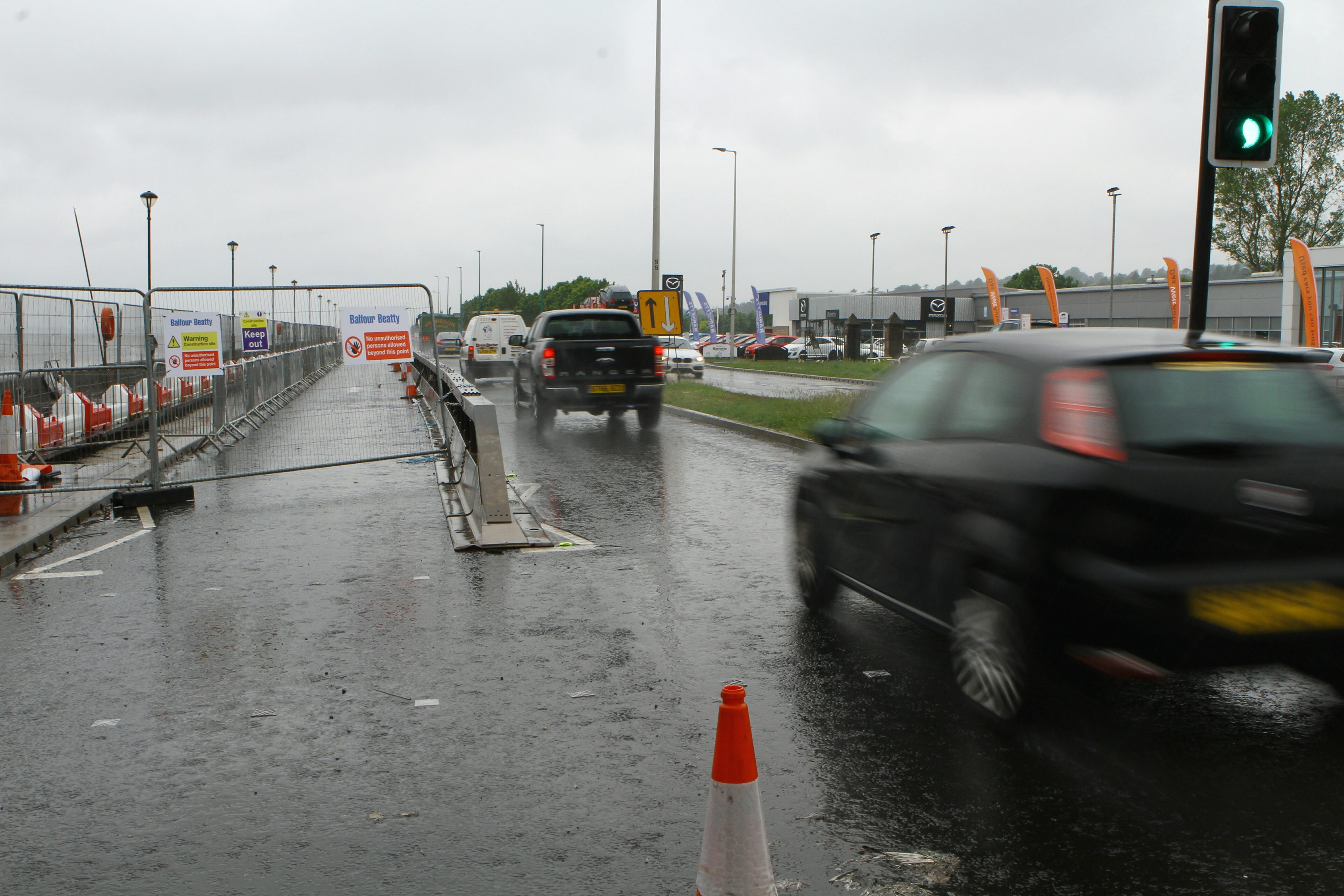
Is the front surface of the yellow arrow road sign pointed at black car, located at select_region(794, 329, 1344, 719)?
yes

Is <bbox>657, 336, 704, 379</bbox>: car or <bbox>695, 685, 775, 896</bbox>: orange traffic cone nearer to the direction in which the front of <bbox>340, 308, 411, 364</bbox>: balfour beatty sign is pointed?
the orange traffic cone

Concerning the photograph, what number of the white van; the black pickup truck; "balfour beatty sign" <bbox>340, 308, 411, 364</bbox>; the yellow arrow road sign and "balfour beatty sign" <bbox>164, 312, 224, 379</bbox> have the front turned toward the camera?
3

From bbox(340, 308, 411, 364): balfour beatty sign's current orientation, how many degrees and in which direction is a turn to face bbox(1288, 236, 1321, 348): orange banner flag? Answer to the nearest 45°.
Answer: approximately 135° to its left

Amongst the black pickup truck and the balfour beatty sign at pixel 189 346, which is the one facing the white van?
the black pickup truck

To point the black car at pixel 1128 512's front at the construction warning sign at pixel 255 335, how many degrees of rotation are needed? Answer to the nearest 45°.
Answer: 0° — it already faces it

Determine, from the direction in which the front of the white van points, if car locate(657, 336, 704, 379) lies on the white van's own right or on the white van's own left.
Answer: on the white van's own right

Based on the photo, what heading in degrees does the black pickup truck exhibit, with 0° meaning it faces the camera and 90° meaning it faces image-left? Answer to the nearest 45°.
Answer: approximately 180°

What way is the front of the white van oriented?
away from the camera

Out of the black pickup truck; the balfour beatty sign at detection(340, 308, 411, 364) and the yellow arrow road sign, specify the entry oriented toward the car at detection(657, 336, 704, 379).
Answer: the black pickup truck

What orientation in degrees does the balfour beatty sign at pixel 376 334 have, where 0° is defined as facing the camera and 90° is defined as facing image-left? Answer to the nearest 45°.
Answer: approximately 0°

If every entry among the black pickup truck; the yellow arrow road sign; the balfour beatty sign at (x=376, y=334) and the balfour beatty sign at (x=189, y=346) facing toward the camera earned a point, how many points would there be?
3
